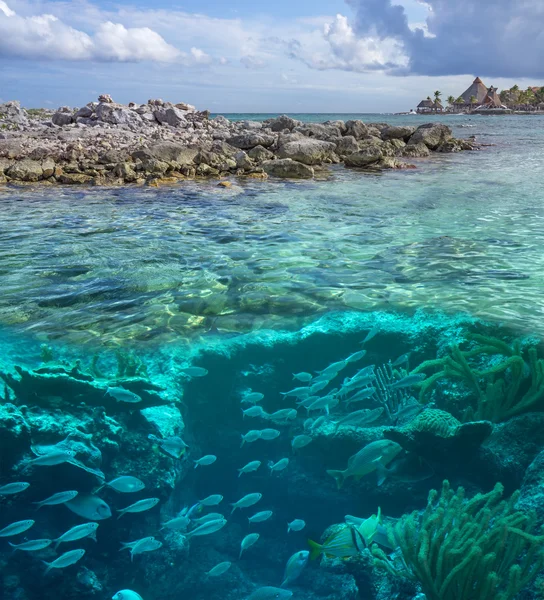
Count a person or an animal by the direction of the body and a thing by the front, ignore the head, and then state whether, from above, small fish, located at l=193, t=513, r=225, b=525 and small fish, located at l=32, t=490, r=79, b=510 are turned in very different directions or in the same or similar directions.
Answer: same or similar directions

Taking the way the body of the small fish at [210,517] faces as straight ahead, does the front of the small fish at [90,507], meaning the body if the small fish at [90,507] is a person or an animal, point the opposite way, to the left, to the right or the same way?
the same way

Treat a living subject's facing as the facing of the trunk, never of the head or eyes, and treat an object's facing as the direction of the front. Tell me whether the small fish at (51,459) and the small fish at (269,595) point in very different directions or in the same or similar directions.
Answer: same or similar directions
